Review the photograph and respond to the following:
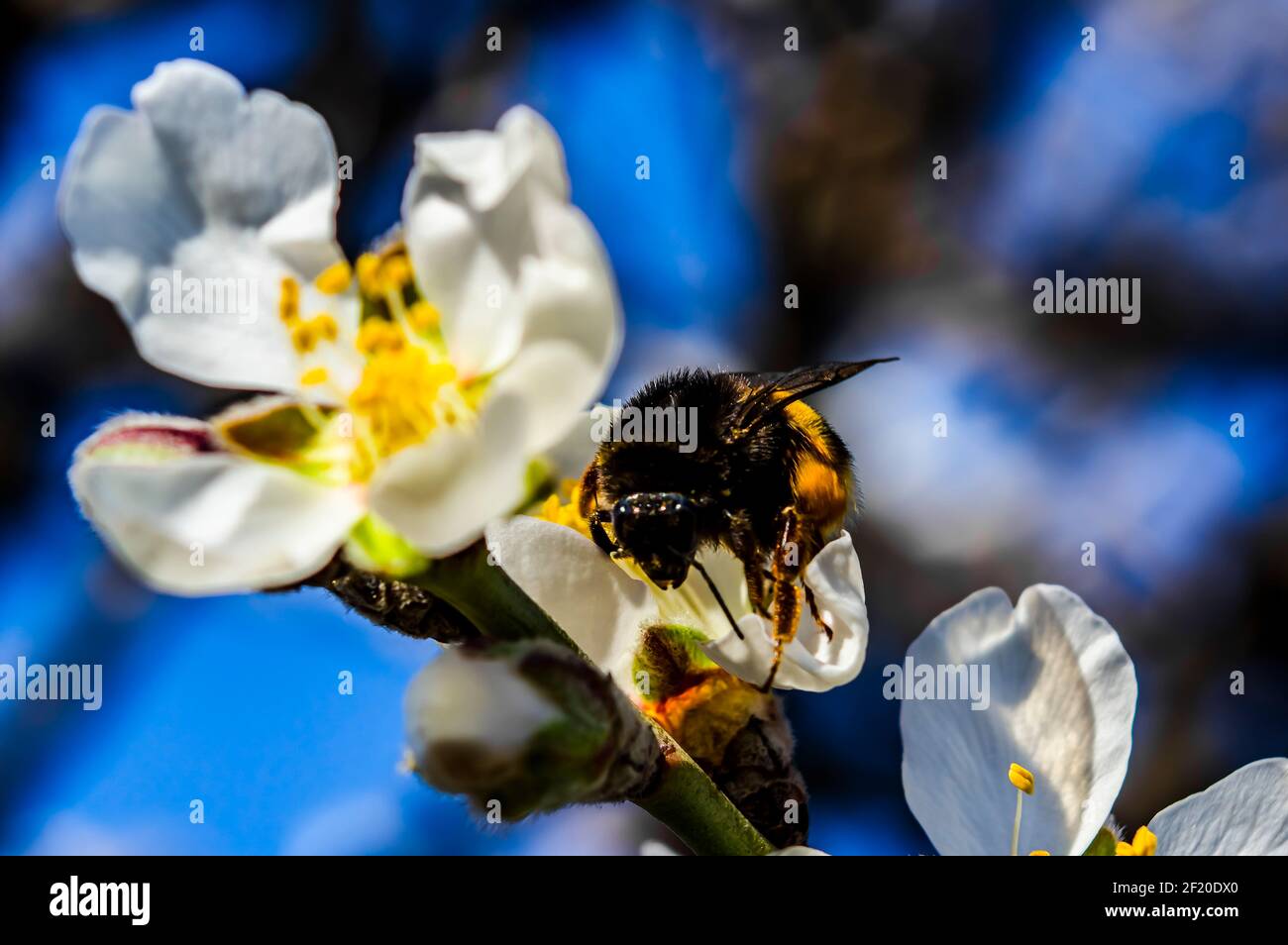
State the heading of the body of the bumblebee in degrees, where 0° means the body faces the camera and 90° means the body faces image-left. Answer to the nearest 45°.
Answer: approximately 45°
